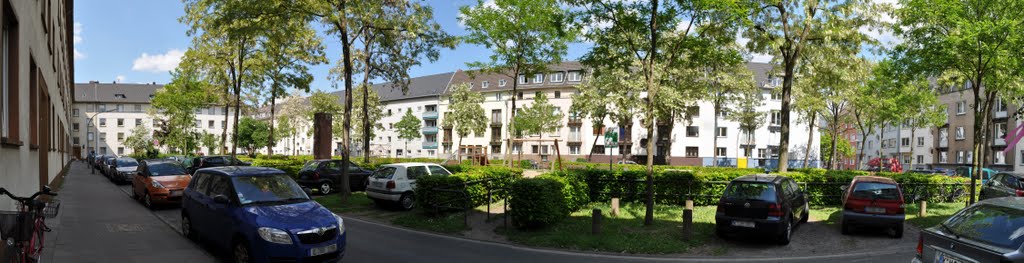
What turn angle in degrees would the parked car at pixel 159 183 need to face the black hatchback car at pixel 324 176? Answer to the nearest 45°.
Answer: approximately 90° to its left

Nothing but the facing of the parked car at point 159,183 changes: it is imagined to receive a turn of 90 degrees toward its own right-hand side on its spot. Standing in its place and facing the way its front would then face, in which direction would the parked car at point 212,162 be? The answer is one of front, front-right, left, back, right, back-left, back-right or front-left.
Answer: back-right

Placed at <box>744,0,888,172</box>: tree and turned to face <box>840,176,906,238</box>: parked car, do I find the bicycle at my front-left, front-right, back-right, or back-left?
front-right

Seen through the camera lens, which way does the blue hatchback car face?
facing the viewer and to the right of the viewer

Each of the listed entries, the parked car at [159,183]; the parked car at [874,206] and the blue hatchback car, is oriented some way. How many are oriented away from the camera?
1

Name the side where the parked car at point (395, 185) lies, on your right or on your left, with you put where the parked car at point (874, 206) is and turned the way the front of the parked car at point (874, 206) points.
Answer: on your left

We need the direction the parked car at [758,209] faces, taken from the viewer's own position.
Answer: facing away from the viewer and to the right of the viewer

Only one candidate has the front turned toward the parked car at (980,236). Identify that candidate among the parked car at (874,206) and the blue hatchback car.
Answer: the blue hatchback car

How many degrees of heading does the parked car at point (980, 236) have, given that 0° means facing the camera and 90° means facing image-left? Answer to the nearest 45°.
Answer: approximately 225°

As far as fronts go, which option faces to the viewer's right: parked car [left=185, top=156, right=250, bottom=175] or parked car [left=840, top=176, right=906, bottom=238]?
parked car [left=185, top=156, right=250, bottom=175]

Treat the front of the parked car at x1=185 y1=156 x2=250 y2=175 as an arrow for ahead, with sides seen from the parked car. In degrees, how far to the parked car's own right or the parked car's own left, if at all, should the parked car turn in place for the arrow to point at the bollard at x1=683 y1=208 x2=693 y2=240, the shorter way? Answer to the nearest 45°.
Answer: approximately 90° to the parked car's own right

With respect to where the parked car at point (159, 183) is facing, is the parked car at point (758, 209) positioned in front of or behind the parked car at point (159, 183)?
in front

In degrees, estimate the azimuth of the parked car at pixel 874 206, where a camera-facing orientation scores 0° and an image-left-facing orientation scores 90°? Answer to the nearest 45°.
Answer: approximately 180°
